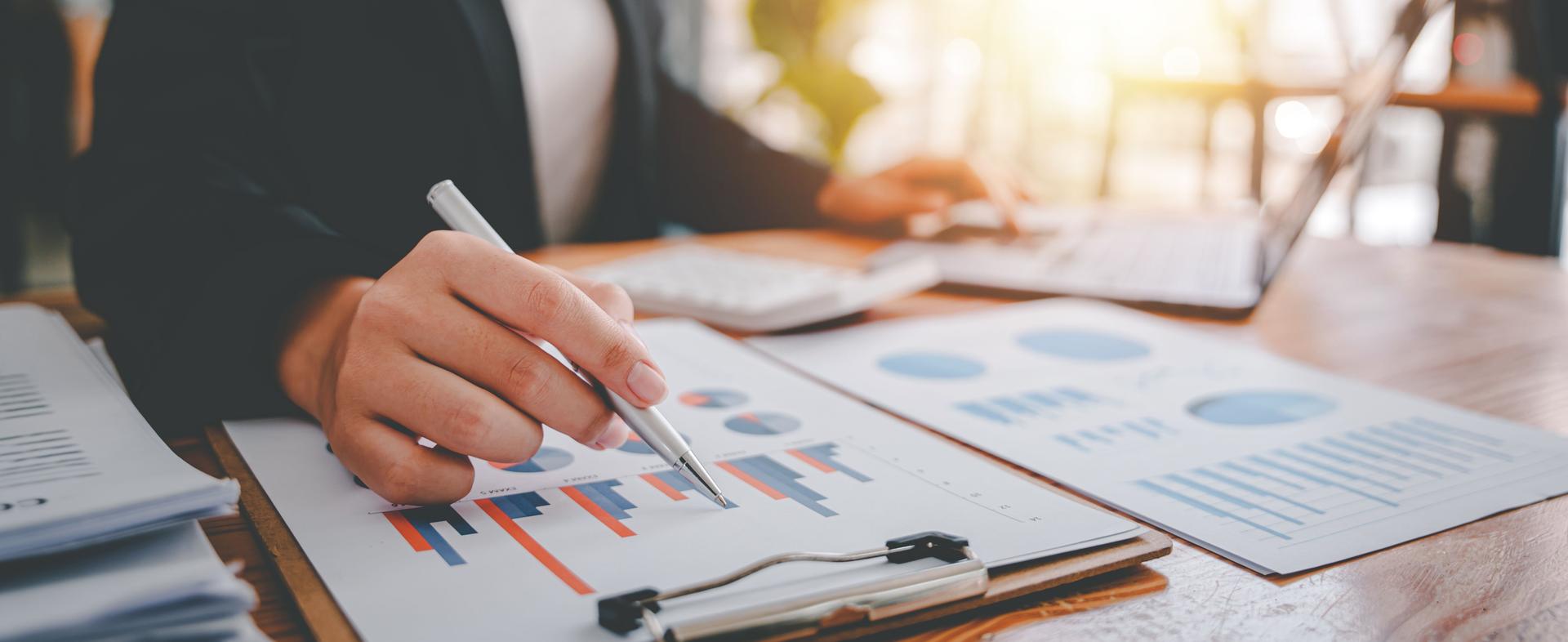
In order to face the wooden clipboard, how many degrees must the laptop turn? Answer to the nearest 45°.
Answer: approximately 90° to its left

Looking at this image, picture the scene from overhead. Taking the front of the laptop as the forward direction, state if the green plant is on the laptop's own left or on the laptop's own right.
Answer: on the laptop's own right

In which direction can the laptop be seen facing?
to the viewer's left
